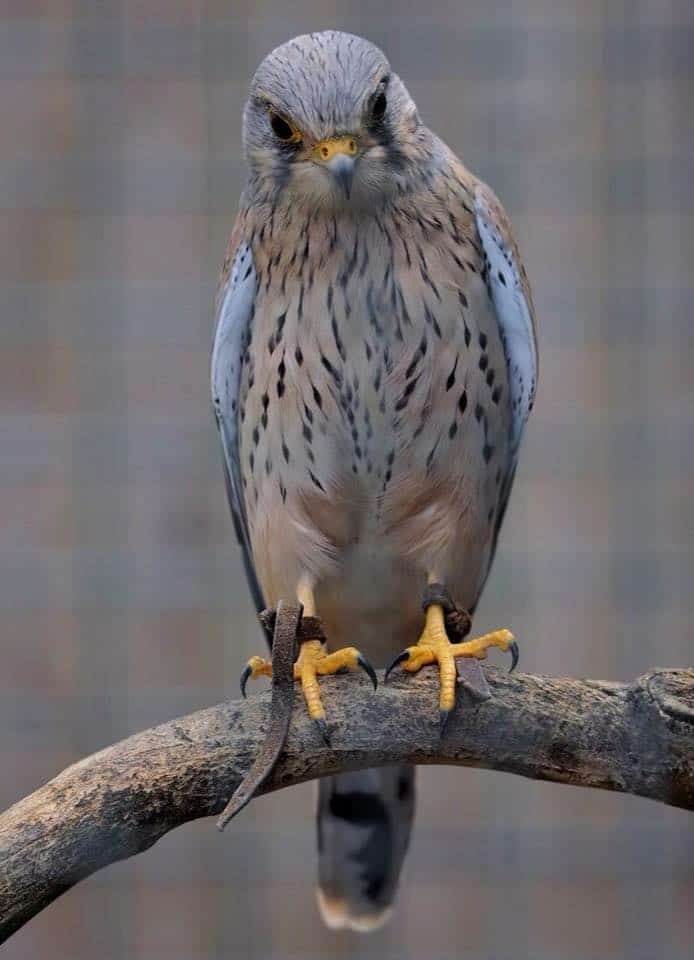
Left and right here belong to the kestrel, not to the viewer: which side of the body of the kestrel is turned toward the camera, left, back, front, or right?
front
